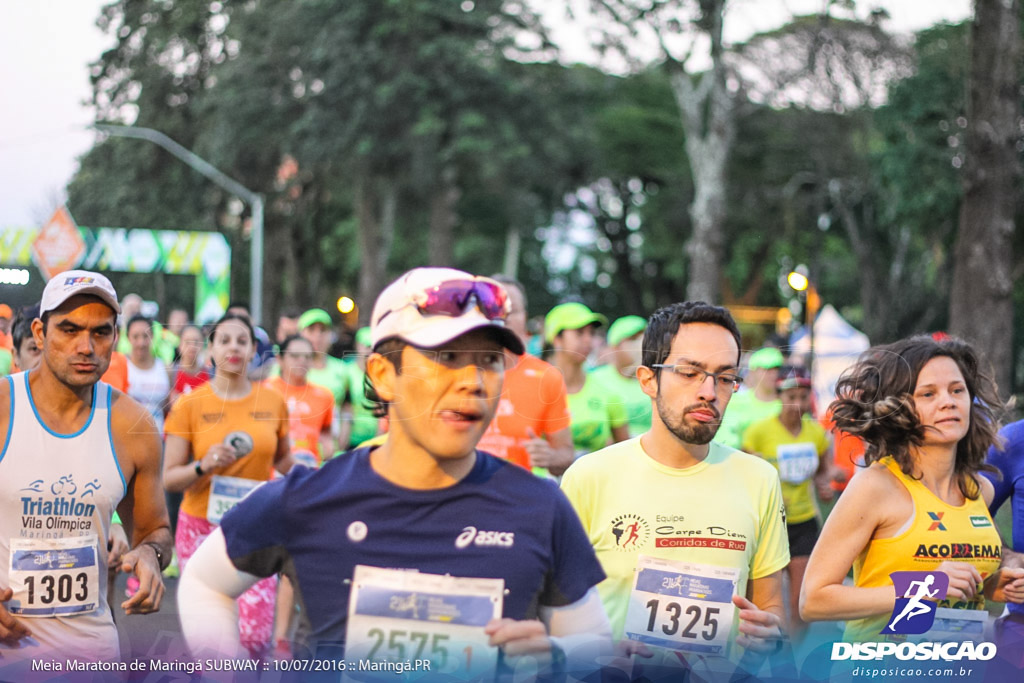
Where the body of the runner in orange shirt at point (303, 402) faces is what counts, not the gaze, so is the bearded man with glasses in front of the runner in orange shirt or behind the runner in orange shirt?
in front

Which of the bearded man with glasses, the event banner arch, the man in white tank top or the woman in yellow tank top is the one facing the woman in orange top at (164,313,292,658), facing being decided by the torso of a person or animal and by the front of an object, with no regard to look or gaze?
the event banner arch

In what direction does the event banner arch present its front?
toward the camera

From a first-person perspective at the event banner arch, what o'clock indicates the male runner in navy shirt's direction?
The male runner in navy shirt is roughly at 12 o'clock from the event banner arch.

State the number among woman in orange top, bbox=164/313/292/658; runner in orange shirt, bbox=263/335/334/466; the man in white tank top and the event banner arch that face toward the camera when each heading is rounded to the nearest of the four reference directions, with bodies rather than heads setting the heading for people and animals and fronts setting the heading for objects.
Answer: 4

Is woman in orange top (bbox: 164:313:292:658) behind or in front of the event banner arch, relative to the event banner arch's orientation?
in front

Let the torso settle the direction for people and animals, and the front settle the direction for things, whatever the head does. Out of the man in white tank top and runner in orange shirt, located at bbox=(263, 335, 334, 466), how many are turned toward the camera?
2

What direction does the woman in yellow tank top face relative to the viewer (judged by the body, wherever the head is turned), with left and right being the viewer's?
facing the viewer and to the right of the viewer

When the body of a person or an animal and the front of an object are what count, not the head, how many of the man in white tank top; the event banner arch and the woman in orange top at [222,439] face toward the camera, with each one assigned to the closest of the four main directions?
3

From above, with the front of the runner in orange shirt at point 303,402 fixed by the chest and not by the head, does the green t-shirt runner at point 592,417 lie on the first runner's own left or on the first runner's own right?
on the first runner's own left

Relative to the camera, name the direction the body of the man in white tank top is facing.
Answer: toward the camera

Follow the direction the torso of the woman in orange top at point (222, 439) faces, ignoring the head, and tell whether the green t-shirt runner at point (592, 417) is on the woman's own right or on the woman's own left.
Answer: on the woman's own left

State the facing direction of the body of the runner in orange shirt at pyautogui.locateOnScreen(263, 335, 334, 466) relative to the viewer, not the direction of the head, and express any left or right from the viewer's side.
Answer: facing the viewer

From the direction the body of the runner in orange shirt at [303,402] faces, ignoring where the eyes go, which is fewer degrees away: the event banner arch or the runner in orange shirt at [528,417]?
the runner in orange shirt
